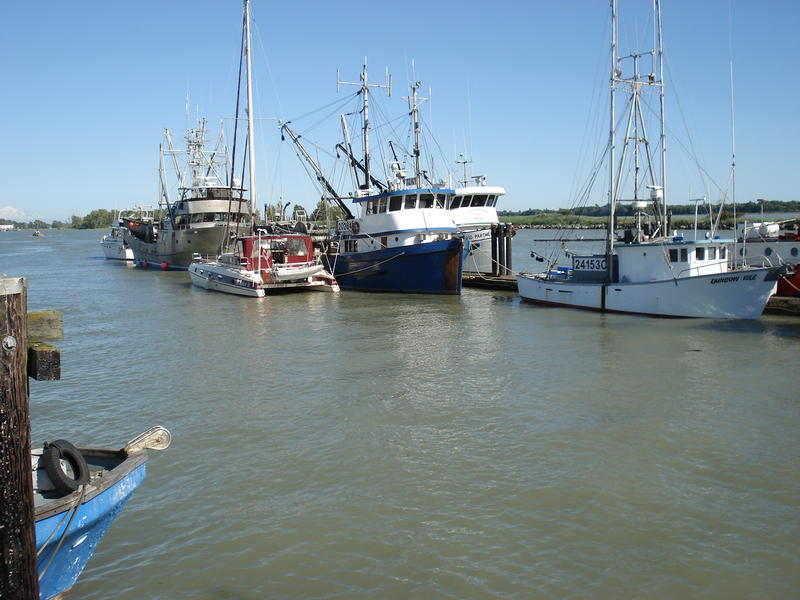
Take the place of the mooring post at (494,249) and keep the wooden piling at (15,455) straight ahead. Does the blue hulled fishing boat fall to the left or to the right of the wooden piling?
right

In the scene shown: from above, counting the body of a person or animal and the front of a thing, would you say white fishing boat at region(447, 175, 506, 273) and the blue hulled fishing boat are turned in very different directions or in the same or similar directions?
same or similar directions

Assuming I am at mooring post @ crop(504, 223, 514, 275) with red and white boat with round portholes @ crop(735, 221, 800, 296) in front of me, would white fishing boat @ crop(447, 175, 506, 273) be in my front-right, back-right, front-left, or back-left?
back-left

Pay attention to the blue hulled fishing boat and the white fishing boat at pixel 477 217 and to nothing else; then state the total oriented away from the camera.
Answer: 0
